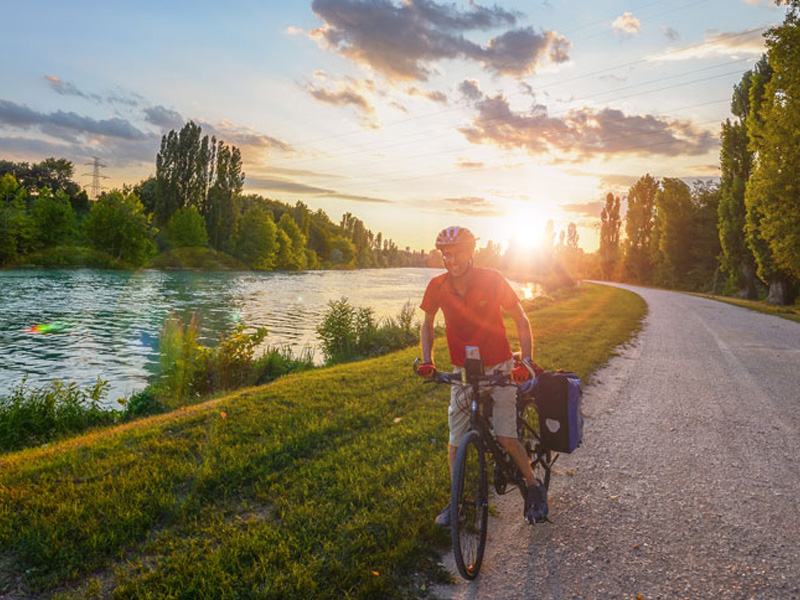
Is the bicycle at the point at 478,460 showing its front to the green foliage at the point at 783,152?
no

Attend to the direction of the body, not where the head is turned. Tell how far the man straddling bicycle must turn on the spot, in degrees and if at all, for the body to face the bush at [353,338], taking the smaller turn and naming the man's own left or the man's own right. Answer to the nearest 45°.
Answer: approximately 180°

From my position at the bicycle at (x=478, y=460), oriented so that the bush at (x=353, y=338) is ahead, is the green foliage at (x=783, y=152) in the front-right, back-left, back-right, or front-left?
front-right

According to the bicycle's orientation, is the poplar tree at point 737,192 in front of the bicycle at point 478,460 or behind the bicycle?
behind

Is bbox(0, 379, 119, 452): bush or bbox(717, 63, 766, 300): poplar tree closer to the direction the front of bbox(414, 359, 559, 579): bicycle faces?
the bush

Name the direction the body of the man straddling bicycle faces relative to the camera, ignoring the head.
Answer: toward the camera

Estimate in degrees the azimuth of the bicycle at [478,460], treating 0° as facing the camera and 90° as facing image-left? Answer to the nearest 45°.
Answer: approximately 45°

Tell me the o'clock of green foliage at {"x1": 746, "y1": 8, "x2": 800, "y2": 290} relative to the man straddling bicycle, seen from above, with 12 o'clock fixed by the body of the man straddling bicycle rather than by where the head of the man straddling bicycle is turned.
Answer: The green foliage is roughly at 7 o'clock from the man straddling bicycle.

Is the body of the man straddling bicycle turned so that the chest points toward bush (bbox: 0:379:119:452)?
no

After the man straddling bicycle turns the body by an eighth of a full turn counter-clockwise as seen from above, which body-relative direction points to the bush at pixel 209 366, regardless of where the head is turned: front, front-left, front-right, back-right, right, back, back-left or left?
back

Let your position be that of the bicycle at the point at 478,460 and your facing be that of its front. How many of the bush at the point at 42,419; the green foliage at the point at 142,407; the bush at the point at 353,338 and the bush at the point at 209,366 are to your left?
0

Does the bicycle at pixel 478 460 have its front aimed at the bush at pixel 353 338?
no

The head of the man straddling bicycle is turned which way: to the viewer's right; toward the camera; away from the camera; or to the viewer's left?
toward the camera

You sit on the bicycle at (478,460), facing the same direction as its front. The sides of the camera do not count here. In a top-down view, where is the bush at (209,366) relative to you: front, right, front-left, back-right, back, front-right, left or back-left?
right
